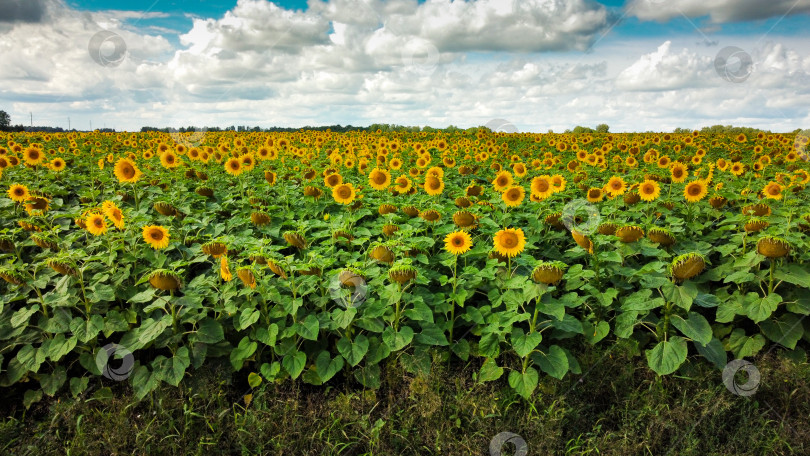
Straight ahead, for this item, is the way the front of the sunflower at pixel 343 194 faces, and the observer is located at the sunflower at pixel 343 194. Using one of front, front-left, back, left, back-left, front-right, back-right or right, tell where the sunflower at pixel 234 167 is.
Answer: back-right

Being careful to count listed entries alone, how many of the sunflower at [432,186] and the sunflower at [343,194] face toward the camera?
2

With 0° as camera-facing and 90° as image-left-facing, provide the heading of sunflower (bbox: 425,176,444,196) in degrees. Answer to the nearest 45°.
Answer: approximately 0°

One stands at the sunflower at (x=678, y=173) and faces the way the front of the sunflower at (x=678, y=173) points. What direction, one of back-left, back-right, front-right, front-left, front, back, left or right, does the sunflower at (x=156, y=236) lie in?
front-right

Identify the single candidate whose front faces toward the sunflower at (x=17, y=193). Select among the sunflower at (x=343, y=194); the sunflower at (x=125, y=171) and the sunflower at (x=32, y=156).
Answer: the sunflower at (x=32, y=156)

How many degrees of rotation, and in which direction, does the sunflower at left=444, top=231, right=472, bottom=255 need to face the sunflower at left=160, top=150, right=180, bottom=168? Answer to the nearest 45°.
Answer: approximately 135° to its right

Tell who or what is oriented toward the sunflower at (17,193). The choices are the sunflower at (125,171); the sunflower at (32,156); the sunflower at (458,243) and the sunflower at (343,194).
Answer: the sunflower at (32,156)
